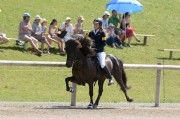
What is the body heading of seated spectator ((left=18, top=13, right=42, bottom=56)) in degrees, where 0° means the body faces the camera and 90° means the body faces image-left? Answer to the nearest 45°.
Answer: approximately 315°

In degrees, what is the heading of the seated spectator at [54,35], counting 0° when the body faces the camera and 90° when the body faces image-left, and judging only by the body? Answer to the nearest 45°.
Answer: approximately 315°

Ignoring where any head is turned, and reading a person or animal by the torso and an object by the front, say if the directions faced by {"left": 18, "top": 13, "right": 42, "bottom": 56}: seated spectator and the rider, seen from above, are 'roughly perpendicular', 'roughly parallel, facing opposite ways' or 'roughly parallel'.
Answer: roughly perpendicular

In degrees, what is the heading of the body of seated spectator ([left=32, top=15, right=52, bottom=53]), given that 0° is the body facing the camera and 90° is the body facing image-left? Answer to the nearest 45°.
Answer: approximately 315°

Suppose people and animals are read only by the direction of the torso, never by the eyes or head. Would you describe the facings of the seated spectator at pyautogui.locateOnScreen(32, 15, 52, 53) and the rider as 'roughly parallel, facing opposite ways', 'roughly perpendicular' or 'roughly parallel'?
roughly perpendicular

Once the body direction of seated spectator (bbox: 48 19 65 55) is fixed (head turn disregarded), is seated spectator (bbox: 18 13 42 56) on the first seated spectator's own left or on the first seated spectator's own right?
on the first seated spectator's own right

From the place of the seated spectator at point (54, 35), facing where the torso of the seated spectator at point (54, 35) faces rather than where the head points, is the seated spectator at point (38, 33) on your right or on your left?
on your right

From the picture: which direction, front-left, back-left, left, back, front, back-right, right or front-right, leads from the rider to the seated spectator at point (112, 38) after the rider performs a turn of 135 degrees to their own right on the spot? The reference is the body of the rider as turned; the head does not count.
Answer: front

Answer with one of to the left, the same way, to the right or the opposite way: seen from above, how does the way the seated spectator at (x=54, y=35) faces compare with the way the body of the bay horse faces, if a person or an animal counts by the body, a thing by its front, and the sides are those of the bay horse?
to the left

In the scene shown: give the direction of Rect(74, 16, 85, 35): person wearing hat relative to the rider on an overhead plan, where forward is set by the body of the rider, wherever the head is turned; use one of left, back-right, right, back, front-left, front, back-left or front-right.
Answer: back-right

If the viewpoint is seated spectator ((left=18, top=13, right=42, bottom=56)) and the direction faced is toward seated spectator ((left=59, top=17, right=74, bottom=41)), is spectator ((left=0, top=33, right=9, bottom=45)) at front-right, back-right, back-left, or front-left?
back-left
